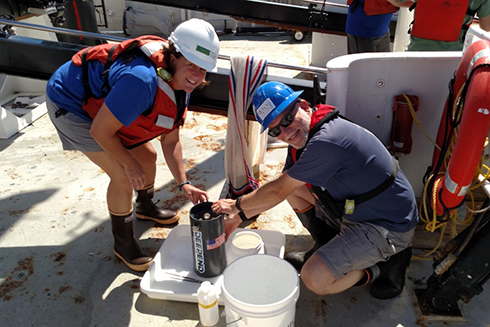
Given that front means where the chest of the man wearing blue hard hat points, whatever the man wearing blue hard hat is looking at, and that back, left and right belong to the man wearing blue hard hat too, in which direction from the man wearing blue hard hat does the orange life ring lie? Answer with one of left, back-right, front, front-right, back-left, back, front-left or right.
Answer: back

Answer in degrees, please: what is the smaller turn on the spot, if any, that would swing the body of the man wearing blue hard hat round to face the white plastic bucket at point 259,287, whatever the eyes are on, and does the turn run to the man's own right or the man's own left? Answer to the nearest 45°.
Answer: approximately 45° to the man's own left

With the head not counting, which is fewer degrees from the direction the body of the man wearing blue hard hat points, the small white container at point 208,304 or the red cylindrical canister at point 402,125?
the small white container

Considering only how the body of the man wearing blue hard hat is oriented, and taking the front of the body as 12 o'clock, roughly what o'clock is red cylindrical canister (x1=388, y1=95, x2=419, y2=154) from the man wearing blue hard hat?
The red cylindrical canister is roughly at 4 o'clock from the man wearing blue hard hat.

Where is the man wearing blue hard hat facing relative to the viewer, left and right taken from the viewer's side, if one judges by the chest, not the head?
facing to the left of the viewer

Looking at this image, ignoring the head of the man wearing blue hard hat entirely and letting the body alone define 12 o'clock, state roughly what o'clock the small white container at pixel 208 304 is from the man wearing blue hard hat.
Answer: The small white container is roughly at 11 o'clock from the man wearing blue hard hat.

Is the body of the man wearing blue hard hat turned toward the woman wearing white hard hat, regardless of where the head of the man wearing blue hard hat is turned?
yes

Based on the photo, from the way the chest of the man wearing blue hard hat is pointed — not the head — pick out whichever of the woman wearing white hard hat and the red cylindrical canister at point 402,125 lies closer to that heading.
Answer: the woman wearing white hard hat

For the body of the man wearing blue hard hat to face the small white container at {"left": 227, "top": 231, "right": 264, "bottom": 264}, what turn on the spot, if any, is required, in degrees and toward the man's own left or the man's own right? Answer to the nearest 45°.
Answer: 0° — they already face it

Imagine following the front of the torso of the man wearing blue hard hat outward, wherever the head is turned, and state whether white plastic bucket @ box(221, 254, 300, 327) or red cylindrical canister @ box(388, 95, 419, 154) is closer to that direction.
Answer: the white plastic bucket
